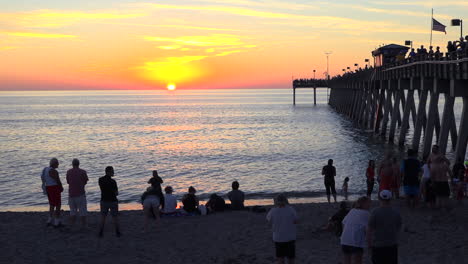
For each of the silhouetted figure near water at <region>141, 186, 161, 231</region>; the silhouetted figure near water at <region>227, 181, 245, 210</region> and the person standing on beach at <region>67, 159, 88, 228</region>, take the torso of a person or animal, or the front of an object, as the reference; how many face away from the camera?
3

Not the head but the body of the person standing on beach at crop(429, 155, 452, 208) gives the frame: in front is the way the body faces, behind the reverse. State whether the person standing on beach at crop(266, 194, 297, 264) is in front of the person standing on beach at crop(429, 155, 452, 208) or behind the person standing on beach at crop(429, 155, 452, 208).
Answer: behind

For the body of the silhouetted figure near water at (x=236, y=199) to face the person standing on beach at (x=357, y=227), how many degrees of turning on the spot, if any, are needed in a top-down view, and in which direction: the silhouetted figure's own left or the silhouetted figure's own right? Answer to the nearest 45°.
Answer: approximately 180°

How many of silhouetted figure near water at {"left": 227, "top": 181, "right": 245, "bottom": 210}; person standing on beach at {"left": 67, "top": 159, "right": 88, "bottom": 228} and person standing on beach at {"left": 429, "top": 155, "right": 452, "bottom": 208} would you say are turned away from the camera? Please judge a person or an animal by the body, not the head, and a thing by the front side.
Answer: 3

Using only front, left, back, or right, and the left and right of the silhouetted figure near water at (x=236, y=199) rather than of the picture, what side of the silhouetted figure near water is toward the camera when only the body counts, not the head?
back

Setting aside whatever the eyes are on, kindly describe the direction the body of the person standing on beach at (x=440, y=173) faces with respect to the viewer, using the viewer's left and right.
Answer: facing away from the viewer

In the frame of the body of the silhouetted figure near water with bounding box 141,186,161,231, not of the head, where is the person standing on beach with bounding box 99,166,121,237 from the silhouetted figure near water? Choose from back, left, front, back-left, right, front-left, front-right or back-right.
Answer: back-left

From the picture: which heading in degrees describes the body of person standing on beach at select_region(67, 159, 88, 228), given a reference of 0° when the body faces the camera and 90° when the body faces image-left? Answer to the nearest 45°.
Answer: approximately 180°

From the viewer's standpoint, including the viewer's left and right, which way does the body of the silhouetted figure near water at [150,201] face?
facing away from the viewer

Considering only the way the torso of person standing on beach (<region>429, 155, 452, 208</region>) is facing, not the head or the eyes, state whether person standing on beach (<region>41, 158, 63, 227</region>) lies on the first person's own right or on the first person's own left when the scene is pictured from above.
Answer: on the first person's own left

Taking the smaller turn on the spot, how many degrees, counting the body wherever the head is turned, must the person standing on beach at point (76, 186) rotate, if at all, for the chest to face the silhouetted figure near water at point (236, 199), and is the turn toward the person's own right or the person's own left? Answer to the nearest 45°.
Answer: approximately 90° to the person's own right

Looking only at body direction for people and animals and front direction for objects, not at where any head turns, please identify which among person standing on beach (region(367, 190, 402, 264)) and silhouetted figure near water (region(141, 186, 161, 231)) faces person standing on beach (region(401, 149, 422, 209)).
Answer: person standing on beach (region(367, 190, 402, 264))

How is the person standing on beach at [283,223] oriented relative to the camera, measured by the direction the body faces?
away from the camera
